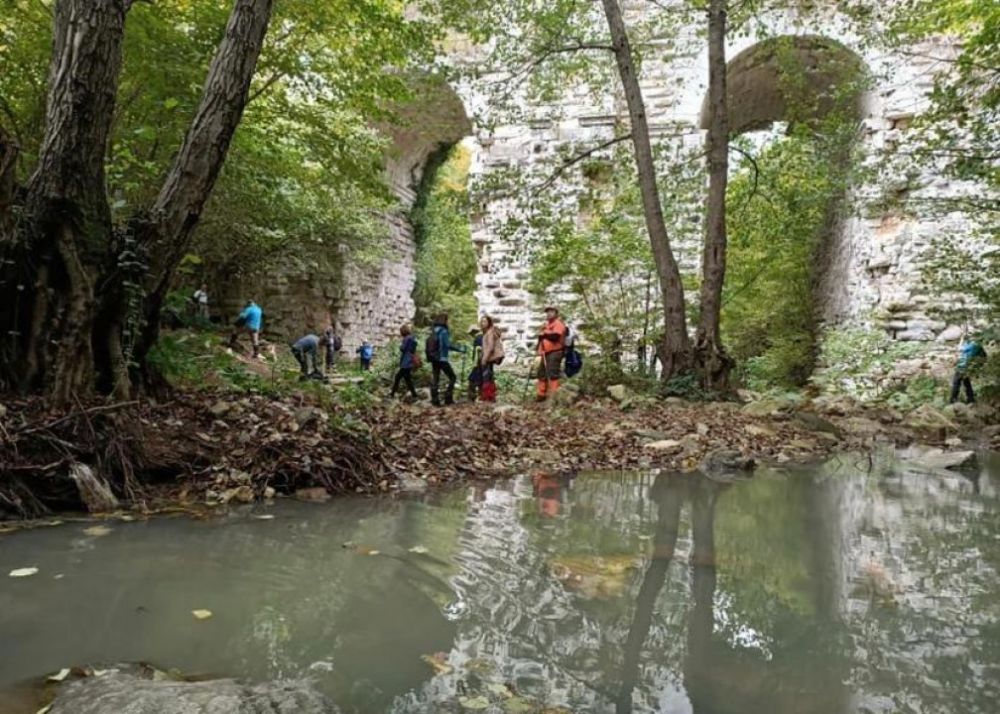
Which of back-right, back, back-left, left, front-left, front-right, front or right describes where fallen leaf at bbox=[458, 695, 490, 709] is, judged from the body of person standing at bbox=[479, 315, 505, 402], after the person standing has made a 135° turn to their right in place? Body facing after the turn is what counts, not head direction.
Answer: back-right

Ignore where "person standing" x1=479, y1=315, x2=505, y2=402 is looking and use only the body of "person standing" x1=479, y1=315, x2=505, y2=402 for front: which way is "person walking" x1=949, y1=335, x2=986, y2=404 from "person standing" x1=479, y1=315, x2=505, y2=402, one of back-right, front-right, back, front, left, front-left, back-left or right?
back

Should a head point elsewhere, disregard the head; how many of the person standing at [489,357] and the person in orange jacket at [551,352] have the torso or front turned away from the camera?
0

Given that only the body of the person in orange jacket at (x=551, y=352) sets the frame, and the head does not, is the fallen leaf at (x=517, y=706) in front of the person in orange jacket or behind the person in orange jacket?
in front

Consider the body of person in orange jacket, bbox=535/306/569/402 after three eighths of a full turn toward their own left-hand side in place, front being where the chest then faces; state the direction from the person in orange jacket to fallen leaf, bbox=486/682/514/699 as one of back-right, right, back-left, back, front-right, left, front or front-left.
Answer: right

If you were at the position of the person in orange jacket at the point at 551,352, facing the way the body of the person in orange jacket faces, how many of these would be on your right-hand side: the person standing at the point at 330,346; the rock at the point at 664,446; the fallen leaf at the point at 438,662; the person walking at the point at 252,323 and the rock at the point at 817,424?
2

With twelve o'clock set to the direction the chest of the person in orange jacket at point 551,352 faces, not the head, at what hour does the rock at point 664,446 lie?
The rock is roughly at 10 o'clock from the person in orange jacket.

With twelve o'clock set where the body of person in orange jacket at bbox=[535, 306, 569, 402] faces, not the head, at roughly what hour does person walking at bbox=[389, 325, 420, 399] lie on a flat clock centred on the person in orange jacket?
The person walking is roughly at 2 o'clock from the person in orange jacket.

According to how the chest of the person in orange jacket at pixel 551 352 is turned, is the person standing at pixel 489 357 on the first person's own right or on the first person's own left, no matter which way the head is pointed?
on the first person's own right

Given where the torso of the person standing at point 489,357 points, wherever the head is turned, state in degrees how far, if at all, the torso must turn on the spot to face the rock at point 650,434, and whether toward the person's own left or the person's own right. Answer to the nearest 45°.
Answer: approximately 135° to the person's own left

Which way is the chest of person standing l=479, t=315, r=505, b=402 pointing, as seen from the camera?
to the viewer's left

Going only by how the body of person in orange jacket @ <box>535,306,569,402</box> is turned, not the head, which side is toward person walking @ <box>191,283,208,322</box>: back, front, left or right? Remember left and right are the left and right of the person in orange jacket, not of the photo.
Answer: right

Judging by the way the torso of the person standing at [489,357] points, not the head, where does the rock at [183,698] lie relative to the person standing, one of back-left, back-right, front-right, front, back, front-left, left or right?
left

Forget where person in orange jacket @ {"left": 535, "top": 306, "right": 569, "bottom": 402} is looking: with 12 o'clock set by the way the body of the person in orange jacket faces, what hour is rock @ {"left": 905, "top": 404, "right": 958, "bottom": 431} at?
The rock is roughly at 8 o'clock from the person in orange jacket.

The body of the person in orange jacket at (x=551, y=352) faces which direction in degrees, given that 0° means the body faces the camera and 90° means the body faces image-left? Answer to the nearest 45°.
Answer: approximately 45°

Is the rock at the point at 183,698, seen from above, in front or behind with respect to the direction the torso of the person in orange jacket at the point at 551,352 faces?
in front

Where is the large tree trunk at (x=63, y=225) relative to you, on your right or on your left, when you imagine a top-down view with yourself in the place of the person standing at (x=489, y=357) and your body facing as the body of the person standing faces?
on your left
